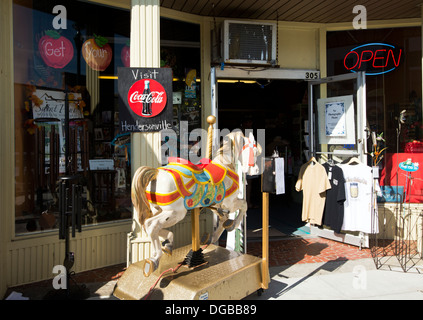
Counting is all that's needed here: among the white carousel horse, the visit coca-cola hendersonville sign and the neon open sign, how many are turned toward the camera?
2

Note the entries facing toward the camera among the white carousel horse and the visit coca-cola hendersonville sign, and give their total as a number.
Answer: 1

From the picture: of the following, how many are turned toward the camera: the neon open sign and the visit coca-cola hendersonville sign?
2

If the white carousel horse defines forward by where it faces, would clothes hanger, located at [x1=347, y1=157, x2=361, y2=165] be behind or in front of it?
in front

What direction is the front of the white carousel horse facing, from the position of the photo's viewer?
facing away from the viewer and to the right of the viewer
